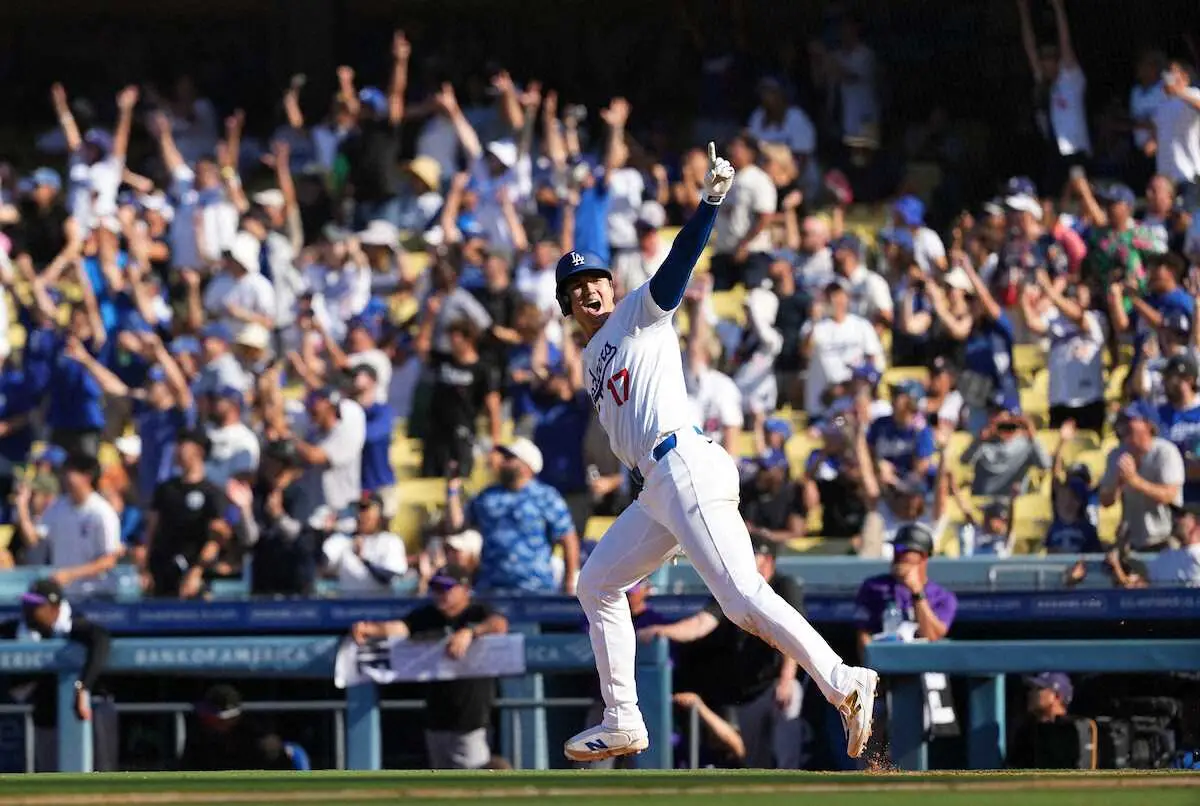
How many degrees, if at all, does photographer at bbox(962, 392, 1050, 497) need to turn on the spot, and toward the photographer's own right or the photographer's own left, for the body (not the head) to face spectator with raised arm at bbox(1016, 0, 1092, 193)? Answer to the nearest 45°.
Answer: approximately 180°

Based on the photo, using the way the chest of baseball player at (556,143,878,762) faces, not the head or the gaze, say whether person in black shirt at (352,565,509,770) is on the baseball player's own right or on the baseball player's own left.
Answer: on the baseball player's own right

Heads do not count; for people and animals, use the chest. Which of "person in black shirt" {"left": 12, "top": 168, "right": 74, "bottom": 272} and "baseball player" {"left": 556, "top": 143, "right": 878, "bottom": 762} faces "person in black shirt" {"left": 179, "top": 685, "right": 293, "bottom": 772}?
"person in black shirt" {"left": 12, "top": 168, "right": 74, "bottom": 272}

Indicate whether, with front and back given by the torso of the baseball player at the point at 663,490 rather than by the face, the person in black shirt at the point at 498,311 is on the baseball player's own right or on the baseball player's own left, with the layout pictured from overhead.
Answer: on the baseball player's own right

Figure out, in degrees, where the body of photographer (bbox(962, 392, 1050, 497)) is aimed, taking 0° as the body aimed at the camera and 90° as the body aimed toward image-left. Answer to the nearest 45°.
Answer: approximately 0°

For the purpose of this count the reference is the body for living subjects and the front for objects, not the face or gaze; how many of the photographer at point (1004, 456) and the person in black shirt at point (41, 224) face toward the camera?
2

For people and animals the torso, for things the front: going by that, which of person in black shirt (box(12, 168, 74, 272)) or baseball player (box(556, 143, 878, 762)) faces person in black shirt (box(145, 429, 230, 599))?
person in black shirt (box(12, 168, 74, 272))

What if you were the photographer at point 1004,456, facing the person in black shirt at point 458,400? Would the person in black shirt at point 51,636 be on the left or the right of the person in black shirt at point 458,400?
left

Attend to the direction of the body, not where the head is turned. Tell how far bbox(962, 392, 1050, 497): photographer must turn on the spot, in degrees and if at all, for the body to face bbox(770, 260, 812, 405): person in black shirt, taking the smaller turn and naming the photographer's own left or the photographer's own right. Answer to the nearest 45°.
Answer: approximately 135° to the photographer's own right

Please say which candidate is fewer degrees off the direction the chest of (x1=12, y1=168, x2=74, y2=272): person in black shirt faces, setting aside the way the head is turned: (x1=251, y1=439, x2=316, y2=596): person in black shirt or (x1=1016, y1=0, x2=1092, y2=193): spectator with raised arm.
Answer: the person in black shirt
